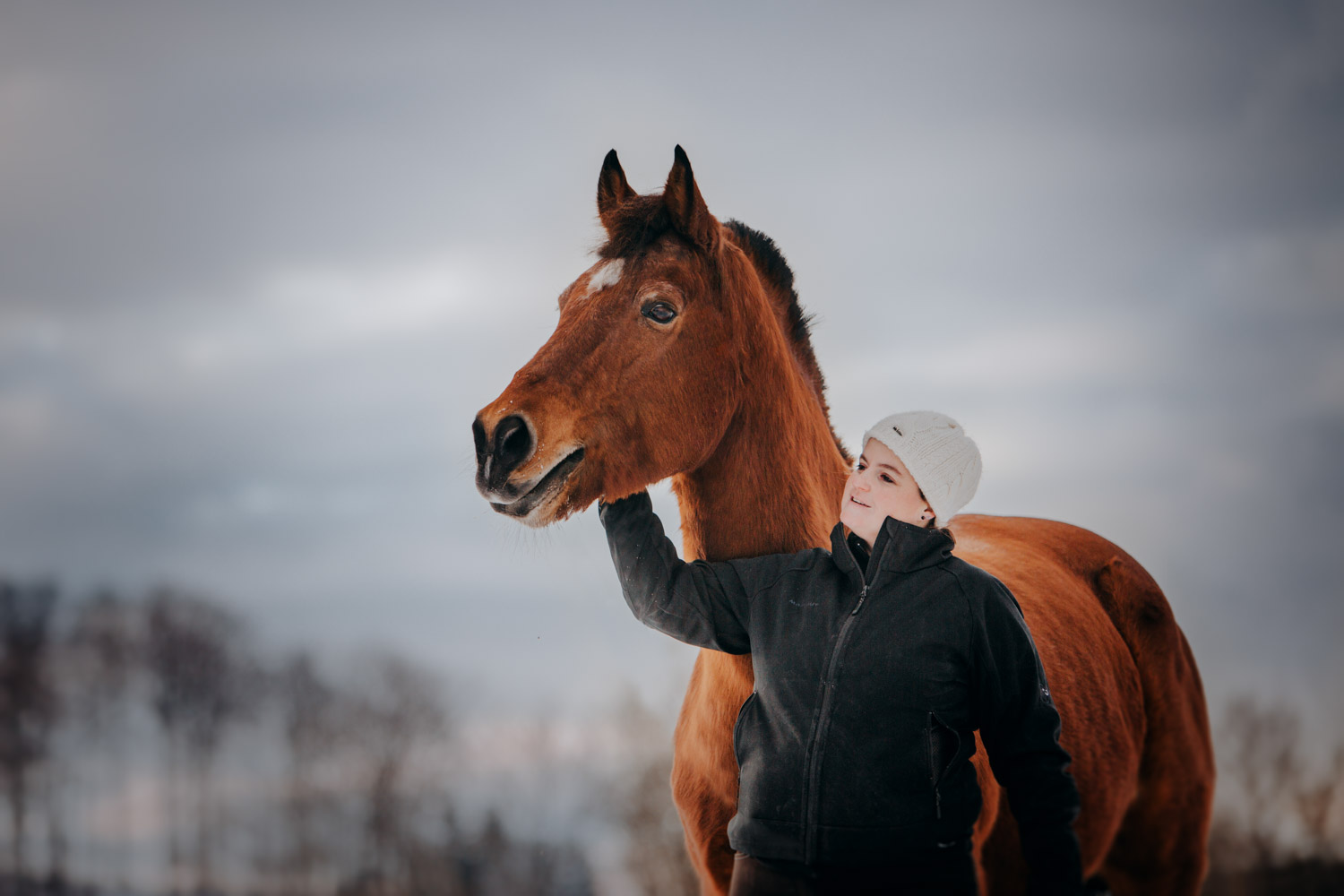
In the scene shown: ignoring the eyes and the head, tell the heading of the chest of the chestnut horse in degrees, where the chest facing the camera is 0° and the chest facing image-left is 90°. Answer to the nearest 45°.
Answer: approximately 45°
